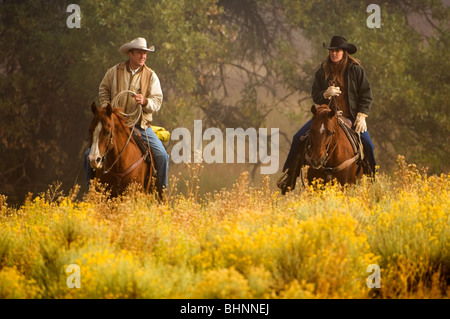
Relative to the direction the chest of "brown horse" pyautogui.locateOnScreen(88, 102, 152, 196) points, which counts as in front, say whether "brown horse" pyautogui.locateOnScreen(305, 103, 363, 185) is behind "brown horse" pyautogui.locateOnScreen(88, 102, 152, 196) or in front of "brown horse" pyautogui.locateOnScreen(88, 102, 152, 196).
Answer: behind

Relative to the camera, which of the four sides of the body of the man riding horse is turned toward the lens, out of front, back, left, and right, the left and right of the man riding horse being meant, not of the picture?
front

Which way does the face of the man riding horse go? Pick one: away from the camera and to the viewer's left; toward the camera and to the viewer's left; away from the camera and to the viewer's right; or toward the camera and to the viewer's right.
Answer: toward the camera and to the viewer's right

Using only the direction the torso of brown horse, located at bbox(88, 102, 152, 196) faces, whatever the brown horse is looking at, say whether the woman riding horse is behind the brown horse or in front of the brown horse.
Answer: behind

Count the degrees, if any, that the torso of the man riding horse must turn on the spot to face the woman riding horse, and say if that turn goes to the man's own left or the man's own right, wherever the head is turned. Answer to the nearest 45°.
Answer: approximately 90° to the man's own left
